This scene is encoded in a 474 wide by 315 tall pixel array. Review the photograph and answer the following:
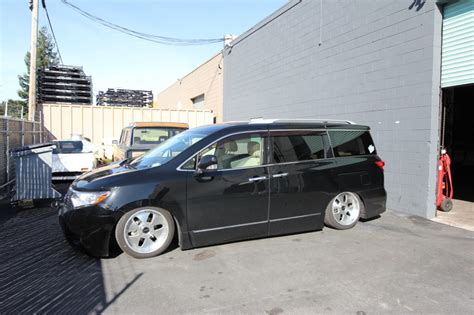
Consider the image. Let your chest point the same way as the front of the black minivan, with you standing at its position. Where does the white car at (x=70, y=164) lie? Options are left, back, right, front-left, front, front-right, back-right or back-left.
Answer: right

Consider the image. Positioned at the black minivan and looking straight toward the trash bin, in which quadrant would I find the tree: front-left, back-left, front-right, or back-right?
front-right

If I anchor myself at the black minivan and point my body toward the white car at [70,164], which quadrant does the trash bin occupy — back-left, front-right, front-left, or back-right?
front-left

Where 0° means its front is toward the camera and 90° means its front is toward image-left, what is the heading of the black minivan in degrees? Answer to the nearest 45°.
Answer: approximately 45°

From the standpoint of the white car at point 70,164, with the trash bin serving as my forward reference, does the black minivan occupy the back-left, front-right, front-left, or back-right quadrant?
front-left
